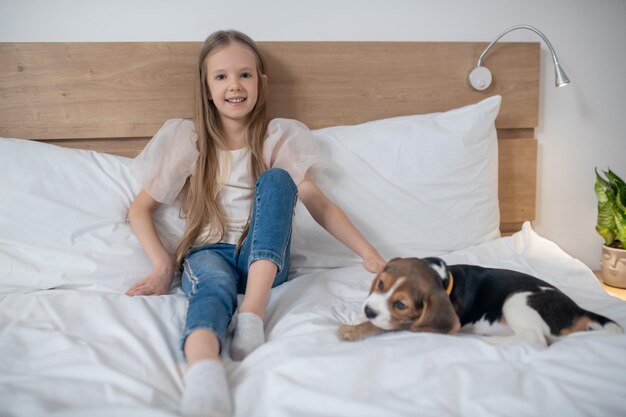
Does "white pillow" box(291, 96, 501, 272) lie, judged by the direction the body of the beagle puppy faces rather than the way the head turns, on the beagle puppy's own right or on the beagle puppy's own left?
on the beagle puppy's own right

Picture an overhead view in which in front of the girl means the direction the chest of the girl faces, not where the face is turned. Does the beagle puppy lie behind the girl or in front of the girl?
in front

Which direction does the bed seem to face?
toward the camera

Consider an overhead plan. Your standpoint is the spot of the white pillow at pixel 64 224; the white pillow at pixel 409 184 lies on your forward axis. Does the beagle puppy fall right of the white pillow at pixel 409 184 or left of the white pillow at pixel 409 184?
right

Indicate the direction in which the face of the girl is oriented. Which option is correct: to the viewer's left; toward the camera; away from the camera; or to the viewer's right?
toward the camera

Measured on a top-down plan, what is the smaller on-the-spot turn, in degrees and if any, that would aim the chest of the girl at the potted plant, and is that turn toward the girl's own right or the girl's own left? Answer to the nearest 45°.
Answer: approximately 90° to the girl's own left

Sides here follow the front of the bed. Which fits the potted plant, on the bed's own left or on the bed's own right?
on the bed's own left

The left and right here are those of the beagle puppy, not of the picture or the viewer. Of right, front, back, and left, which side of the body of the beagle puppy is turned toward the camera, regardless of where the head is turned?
left

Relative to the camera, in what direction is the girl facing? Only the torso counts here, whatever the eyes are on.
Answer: toward the camera
